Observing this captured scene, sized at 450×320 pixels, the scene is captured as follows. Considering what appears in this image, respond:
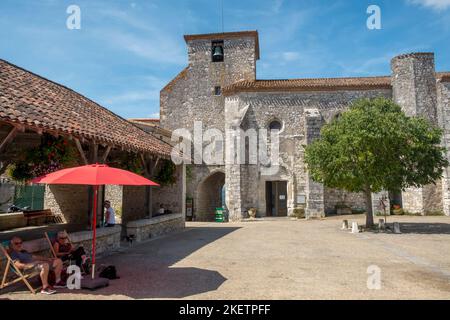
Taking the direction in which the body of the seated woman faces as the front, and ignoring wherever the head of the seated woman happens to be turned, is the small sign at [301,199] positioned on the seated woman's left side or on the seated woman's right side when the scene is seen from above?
on the seated woman's left side

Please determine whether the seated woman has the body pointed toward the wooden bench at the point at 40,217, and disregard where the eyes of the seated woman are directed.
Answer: no

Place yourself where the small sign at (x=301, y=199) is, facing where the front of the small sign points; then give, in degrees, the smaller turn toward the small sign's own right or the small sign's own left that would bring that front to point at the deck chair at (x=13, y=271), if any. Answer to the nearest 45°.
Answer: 0° — it already faces it

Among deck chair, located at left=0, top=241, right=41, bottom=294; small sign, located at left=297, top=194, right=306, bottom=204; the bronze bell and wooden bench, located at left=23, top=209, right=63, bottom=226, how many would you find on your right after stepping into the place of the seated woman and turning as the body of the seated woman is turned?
1

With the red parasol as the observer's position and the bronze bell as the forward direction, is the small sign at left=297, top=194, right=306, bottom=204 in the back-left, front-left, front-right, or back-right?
front-right

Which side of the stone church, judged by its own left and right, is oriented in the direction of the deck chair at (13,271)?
front

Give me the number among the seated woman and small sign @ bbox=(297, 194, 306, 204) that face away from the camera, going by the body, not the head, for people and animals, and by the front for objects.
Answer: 0

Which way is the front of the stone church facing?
toward the camera

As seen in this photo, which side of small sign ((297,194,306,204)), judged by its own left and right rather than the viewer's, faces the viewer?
front

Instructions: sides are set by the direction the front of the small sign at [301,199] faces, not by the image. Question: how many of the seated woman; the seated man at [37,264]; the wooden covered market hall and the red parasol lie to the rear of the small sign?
0

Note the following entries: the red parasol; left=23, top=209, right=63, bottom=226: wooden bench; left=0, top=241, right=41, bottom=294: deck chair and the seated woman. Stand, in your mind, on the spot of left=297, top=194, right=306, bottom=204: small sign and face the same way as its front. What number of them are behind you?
0

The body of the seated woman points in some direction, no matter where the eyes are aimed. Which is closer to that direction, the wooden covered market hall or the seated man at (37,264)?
the seated man

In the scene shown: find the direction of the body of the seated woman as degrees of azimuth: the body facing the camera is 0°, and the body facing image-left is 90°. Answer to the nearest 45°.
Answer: approximately 315°
